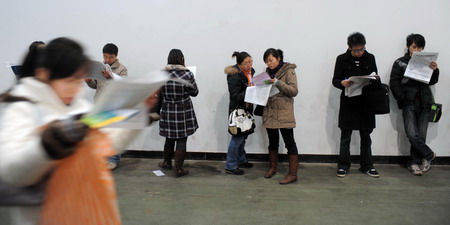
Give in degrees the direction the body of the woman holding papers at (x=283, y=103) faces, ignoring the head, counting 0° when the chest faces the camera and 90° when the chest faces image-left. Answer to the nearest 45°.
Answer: approximately 45°

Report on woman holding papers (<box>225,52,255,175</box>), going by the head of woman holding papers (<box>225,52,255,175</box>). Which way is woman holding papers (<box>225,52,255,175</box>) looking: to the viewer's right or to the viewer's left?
to the viewer's right

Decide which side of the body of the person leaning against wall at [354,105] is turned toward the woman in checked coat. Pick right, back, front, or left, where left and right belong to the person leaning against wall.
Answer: right

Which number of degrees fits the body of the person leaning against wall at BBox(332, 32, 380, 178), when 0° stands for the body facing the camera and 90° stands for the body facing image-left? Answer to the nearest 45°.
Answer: approximately 0°

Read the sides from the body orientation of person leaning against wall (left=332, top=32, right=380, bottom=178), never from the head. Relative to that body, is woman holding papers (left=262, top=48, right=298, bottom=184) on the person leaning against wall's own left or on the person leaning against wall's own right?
on the person leaning against wall's own right
